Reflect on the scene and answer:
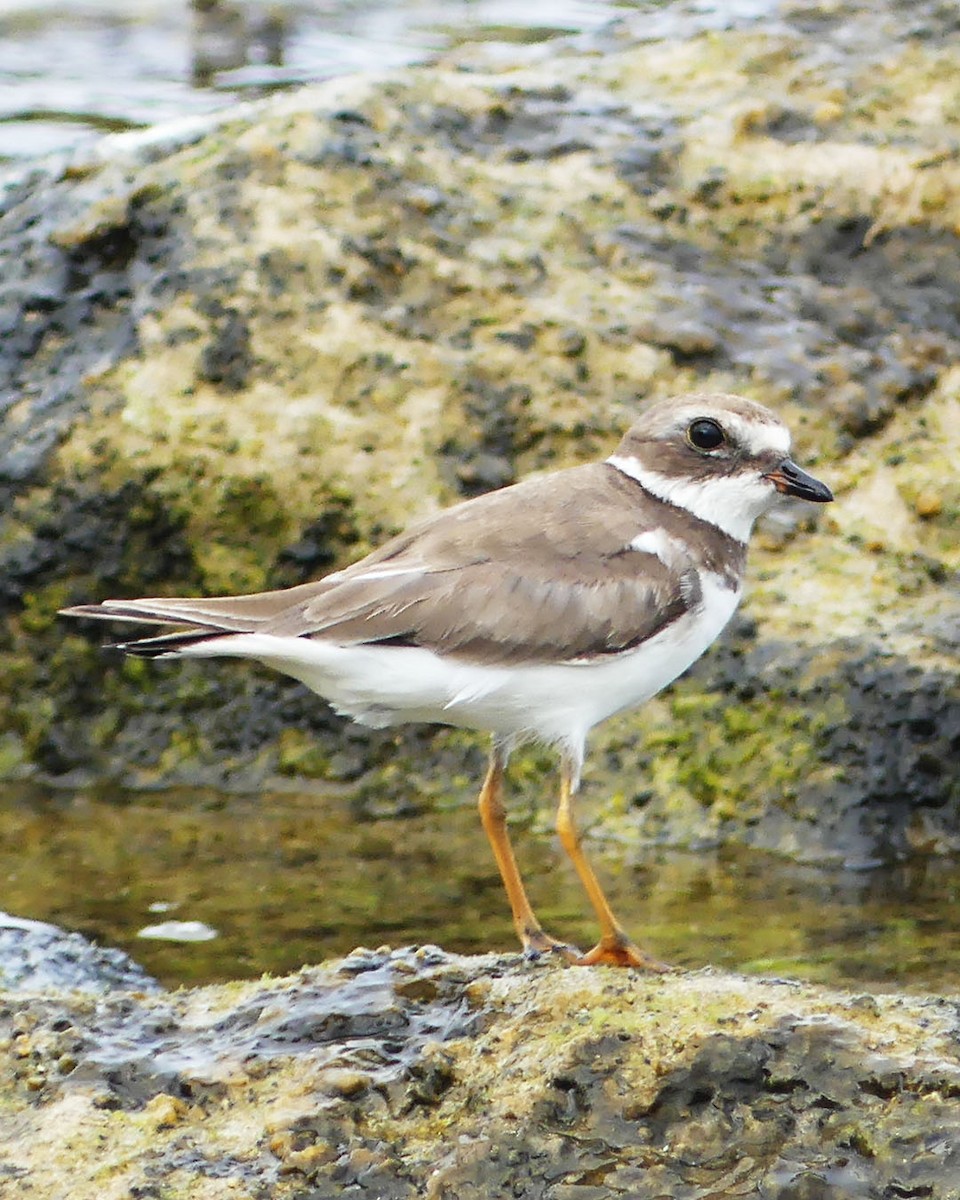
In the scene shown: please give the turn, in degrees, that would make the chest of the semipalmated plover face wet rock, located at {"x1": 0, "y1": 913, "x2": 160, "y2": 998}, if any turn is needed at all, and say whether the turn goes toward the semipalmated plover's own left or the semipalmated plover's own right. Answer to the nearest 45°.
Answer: approximately 180°

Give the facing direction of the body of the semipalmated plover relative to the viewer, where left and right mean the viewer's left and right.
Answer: facing to the right of the viewer

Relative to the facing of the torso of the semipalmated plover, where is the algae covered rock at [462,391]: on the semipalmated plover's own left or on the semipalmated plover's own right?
on the semipalmated plover's own left
